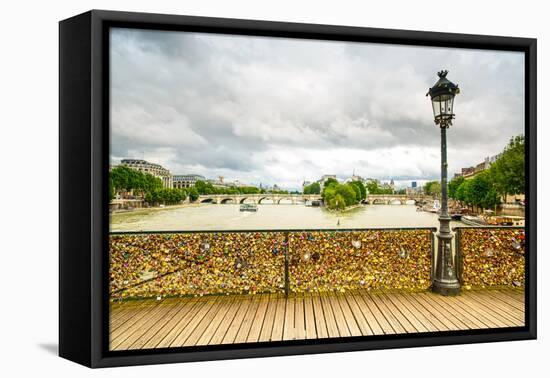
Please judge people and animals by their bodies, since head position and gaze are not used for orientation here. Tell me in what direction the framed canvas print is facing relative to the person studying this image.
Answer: facing the viewer and to the right of the viewer
